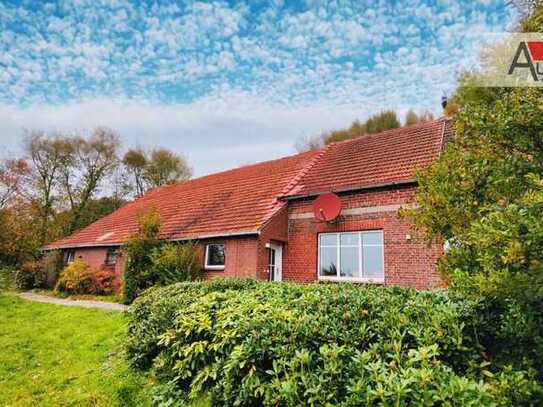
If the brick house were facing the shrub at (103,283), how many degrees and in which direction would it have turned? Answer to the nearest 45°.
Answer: approximately 90° to its right

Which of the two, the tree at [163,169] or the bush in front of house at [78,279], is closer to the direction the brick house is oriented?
the bush in front of house

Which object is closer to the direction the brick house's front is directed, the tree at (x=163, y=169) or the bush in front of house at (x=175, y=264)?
the bush in front of house

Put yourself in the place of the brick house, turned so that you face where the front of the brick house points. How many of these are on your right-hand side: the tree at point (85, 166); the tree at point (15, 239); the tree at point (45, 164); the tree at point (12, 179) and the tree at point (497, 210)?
4

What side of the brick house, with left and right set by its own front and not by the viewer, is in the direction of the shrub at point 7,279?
right

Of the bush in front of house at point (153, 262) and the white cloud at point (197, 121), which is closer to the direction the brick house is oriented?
the bush in front of house

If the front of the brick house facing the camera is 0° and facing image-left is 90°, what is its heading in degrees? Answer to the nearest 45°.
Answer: approximately 45°

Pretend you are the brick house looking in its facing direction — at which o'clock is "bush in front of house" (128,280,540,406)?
The bush in front of house is roughly at 11 o'clock from the brick house.

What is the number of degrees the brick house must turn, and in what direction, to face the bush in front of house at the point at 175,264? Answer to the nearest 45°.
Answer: approximately 45° to its right

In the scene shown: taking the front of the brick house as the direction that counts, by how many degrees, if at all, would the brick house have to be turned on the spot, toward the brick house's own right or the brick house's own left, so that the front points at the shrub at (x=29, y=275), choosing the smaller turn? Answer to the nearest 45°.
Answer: approximately 90° to the brick house's own right

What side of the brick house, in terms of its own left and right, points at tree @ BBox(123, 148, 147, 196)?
right

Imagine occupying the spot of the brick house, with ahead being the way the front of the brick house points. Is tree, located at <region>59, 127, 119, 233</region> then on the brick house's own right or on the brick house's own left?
on the brick house's own right
